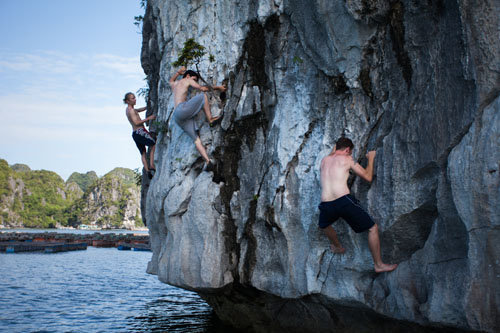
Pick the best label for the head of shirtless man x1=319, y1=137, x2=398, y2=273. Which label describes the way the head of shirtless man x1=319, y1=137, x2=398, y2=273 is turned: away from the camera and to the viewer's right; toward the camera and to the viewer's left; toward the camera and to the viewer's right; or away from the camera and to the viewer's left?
away from the camera and to the viewer's right

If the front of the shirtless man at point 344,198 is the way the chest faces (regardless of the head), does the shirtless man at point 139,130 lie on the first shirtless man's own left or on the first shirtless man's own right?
on the first shirtless man's own left

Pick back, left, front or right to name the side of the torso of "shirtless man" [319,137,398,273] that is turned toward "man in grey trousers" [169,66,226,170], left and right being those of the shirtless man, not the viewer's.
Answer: left

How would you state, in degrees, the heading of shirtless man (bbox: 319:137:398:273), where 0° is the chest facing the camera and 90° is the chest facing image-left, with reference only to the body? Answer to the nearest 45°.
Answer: approximately 225°
